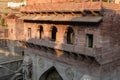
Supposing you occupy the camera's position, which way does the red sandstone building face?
facing the viewer and to the left of the viewer
